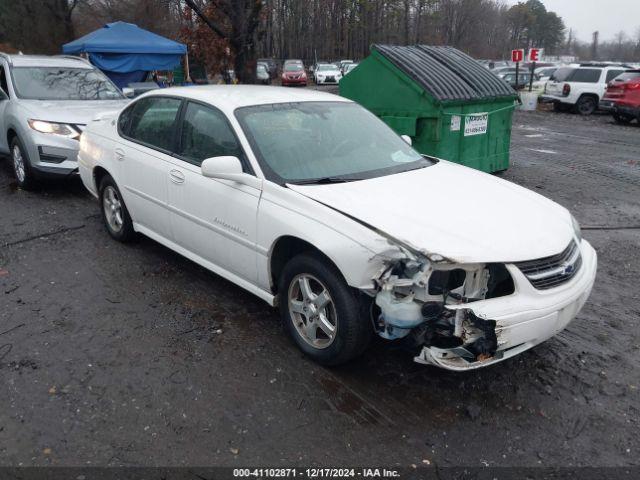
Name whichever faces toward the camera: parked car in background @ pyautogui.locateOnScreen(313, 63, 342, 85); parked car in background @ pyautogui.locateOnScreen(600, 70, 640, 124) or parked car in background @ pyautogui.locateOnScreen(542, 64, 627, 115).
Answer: parked car in background @ pyautogui.locateOnScreen(313, 63, 342, 85)

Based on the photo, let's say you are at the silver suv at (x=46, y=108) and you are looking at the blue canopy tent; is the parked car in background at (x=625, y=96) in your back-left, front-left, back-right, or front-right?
front-right

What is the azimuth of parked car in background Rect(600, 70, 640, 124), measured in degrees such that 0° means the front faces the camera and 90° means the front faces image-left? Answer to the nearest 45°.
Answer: approximately 225°

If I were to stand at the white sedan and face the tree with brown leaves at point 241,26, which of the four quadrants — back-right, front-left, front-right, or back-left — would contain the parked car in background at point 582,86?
front-right

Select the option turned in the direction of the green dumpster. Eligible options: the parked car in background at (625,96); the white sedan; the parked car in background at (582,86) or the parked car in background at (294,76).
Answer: the parked car in background at (294,76)

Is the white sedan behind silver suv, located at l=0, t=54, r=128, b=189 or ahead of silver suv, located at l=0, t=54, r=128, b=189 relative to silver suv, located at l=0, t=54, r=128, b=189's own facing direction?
ahead

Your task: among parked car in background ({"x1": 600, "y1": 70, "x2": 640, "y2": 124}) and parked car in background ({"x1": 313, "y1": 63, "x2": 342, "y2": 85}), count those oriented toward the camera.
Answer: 1

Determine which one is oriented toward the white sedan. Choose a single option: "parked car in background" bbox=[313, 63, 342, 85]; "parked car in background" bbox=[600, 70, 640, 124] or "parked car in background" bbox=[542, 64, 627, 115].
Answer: "parked car in background" bbox=[313, 63, 342, 85]

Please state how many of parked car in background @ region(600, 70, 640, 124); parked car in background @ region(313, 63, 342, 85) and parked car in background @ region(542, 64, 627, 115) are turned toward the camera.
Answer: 1

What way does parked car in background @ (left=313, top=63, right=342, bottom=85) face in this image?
toward the camera

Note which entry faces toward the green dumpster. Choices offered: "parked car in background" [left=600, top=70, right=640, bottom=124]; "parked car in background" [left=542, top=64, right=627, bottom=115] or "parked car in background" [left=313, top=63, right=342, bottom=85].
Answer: "parked car in background" [left=313, top=63, right=342, bottom=85]

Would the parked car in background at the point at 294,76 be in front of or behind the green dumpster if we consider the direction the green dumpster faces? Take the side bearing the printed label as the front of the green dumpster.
behind
